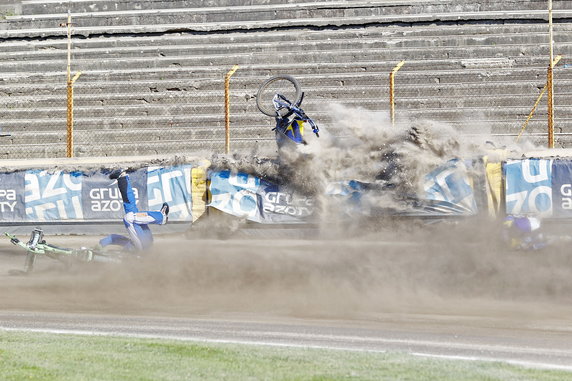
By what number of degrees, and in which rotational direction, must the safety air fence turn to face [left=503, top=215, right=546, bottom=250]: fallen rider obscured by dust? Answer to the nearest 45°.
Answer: approximately 45° to its left

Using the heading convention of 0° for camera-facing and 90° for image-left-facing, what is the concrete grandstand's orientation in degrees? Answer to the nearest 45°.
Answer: approximately 0°

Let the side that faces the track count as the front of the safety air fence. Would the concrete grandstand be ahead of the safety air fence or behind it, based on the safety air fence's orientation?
behind

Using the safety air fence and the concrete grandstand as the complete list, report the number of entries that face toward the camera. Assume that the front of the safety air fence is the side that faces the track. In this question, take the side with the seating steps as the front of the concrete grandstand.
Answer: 2

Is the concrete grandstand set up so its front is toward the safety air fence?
yes

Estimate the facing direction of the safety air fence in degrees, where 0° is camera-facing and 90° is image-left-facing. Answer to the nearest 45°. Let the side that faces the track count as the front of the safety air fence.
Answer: approximately 0°

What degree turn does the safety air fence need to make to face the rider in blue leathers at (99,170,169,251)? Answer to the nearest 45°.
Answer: approximately 45° to its right

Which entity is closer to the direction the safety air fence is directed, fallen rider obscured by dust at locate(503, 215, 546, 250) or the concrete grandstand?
the fallen rider obscured by dust
